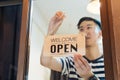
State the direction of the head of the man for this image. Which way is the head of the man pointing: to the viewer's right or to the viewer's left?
to the viewer's left

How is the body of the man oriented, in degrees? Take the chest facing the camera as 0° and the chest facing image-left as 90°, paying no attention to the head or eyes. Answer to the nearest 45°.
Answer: approximately 45°
